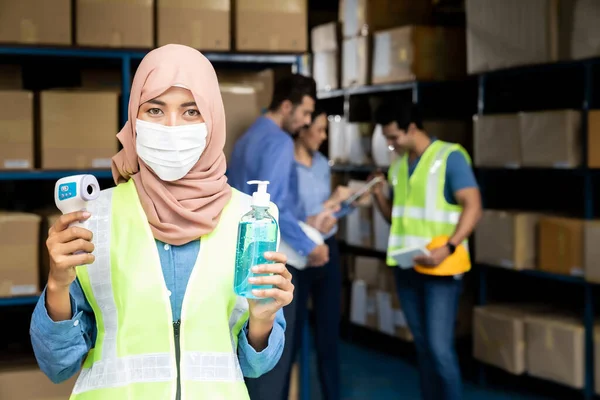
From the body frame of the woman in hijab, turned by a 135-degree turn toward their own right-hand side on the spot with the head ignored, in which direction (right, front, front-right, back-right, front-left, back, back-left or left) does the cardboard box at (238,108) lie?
front-right

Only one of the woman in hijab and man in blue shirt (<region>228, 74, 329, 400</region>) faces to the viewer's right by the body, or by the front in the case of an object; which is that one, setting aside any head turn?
the man in blue shirt

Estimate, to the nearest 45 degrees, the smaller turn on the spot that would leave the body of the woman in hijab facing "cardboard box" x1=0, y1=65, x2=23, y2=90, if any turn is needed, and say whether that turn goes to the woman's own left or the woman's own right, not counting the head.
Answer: approximately 180°

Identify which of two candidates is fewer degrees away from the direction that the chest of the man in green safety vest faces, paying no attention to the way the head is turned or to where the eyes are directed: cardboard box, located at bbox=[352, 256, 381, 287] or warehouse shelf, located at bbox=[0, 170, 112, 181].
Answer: the warehouse shelf

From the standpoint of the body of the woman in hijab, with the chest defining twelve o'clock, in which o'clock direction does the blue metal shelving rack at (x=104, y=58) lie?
The blue metal shelving rack is roughly at 6 o'clock from the woman in hijab.

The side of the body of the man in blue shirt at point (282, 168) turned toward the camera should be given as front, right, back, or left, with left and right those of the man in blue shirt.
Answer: right

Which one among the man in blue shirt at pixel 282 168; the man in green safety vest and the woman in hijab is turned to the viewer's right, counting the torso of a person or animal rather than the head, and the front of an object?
the man in blue shirt

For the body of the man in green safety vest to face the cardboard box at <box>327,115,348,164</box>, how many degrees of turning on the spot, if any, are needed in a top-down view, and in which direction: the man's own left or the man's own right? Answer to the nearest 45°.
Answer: approximately 135° to the man's own right

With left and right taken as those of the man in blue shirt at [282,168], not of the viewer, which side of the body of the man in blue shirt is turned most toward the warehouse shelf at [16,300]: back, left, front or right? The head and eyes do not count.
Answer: back

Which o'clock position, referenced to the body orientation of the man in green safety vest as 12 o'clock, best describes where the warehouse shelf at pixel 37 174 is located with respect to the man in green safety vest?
The warehouse shelf is roughly at 1 o'clock from the man in green safety vest.
